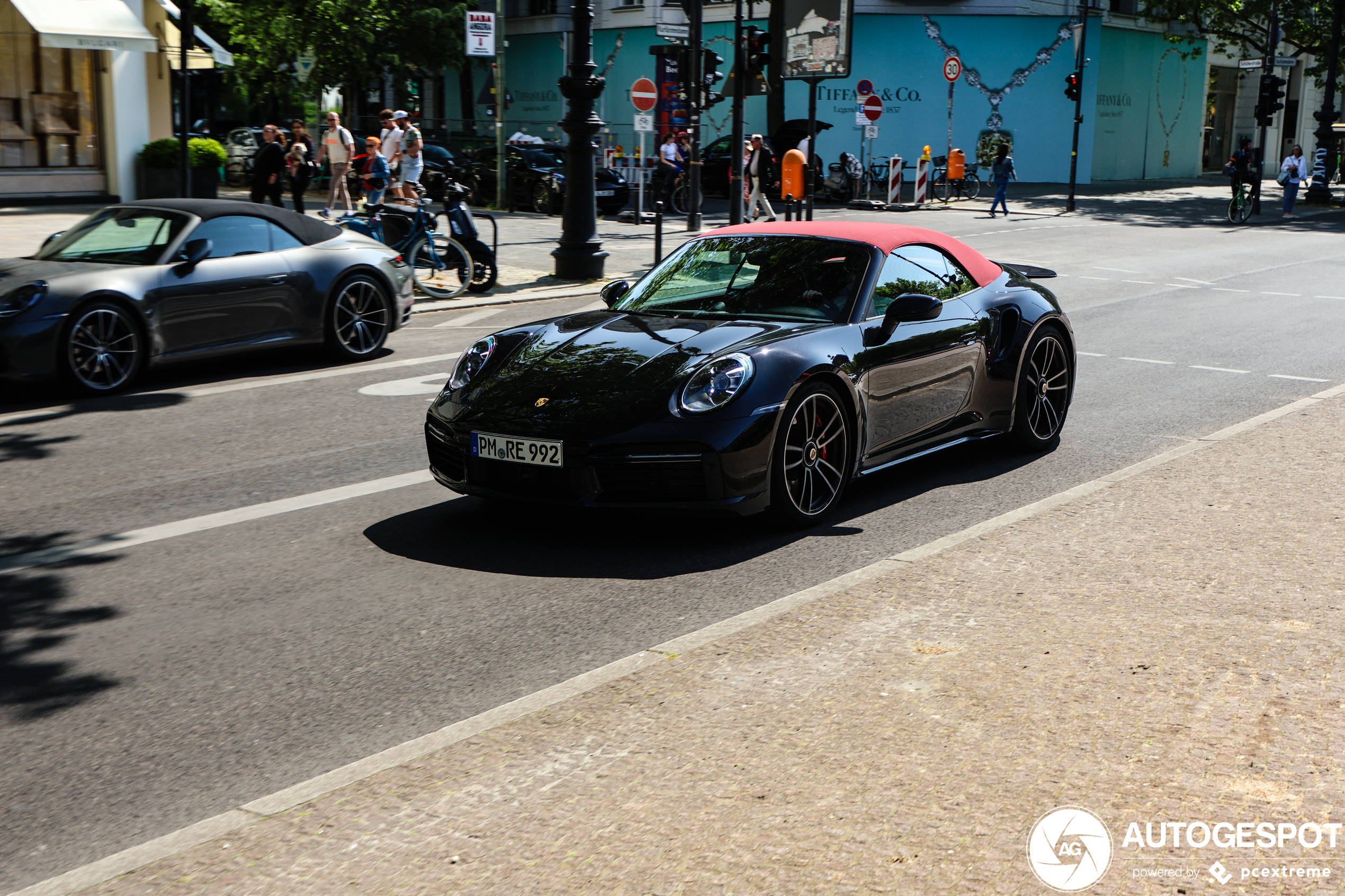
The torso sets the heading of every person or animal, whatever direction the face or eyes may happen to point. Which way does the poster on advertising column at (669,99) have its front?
toward the camera

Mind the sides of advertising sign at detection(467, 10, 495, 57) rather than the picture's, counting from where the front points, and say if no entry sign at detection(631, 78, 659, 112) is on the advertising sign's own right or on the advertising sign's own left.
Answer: on the advertising sign's own left

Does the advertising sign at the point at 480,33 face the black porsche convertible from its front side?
yes

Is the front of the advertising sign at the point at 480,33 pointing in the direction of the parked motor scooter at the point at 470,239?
yes

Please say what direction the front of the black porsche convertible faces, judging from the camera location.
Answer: facing the viewer and to the left of the viewer

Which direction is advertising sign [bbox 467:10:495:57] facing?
toward the camera

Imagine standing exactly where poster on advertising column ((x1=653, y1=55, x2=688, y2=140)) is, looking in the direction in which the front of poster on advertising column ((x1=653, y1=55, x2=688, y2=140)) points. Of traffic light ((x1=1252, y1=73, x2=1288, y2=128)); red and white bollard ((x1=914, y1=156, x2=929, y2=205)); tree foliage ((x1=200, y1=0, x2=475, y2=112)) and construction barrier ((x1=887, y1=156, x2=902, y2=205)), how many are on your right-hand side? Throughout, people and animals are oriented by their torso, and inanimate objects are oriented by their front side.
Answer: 1

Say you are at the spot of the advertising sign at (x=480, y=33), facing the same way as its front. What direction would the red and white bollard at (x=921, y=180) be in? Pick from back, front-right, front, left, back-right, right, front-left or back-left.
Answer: back-left

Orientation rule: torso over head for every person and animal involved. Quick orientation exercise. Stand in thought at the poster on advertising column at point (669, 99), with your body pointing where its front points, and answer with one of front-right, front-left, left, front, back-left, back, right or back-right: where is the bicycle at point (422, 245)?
front

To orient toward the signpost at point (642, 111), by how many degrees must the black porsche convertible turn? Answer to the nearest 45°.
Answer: approximately 135° to its right

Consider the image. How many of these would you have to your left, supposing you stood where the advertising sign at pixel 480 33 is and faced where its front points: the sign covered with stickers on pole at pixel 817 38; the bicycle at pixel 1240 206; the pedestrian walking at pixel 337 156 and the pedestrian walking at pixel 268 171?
2

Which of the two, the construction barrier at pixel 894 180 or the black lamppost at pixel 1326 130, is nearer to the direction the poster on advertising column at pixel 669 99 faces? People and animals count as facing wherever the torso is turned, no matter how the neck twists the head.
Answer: the construction barrier
